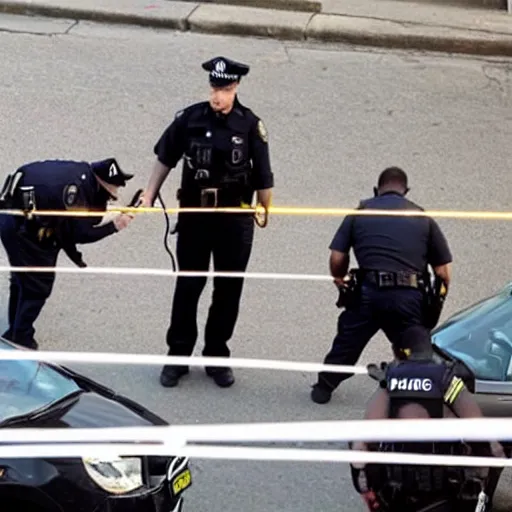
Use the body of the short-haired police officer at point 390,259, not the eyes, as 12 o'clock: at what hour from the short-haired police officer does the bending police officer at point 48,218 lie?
The bending police officer is roughly at 9 o'clock from the short-haired police officer.

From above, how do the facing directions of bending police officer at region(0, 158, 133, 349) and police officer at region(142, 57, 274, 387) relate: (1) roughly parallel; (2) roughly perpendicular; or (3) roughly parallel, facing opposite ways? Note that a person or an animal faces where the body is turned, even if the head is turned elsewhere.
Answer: roughly perpendicular

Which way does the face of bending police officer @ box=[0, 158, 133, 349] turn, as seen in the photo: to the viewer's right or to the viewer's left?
to the viewer's right

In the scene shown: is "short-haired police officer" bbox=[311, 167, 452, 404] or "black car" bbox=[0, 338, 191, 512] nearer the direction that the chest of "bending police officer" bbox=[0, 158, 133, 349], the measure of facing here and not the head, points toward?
the short-haired police officer

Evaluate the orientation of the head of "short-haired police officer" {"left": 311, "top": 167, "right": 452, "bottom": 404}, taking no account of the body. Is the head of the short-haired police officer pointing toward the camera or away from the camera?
away from the camera

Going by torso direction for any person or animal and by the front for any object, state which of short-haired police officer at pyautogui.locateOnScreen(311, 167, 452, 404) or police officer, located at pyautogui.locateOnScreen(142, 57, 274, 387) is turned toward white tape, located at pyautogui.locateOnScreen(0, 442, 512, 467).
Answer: the police officer

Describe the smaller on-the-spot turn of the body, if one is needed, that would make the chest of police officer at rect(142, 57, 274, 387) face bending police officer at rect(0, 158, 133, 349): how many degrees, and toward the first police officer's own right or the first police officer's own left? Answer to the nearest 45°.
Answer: approximately 90° to the first police officer's own right

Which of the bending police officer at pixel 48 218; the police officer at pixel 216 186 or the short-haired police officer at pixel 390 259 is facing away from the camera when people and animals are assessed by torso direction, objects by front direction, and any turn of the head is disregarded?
the short-haired police officer

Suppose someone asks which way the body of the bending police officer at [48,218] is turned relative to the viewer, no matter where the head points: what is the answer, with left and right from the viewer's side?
facing to the right of the viewer

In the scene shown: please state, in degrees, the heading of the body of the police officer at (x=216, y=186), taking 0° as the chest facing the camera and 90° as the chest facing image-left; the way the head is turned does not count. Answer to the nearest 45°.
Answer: approximately 0°

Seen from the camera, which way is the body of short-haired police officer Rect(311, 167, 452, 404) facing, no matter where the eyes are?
away from the camera

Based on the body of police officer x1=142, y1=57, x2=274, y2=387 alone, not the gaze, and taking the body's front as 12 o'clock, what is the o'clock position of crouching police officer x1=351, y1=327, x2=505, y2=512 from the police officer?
The crouching police officer is roughly at 11 o'clock from the police officer.

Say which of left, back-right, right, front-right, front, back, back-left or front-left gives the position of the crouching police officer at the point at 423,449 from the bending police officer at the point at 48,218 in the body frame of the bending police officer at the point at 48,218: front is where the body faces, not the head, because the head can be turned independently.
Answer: front-right

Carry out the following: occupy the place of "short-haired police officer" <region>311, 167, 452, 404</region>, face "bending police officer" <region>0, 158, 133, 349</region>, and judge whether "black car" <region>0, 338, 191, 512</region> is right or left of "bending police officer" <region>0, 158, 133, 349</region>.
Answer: left
